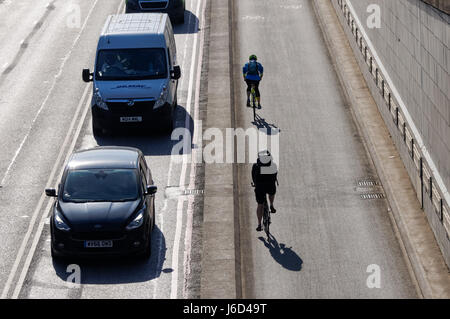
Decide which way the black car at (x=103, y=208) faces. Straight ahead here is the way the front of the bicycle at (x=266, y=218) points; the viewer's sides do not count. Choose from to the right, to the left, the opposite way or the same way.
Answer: the opposite way

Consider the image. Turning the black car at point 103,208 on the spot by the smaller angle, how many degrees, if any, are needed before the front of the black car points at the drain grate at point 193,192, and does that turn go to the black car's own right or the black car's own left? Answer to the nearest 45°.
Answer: approximately 135° to the black car's own left

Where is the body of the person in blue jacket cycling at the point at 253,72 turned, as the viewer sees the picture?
away from the camera

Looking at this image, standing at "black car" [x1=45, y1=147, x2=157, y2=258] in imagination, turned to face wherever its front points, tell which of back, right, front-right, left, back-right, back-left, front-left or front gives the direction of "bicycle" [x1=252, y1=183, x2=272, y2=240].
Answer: left

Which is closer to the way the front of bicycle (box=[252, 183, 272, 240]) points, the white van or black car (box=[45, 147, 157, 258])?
the white van

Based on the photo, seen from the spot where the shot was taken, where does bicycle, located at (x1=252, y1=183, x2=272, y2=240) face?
facing away from the viewer

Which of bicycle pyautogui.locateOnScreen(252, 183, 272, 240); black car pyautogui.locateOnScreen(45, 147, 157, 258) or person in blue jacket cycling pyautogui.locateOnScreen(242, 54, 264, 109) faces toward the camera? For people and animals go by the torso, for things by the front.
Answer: the black car
